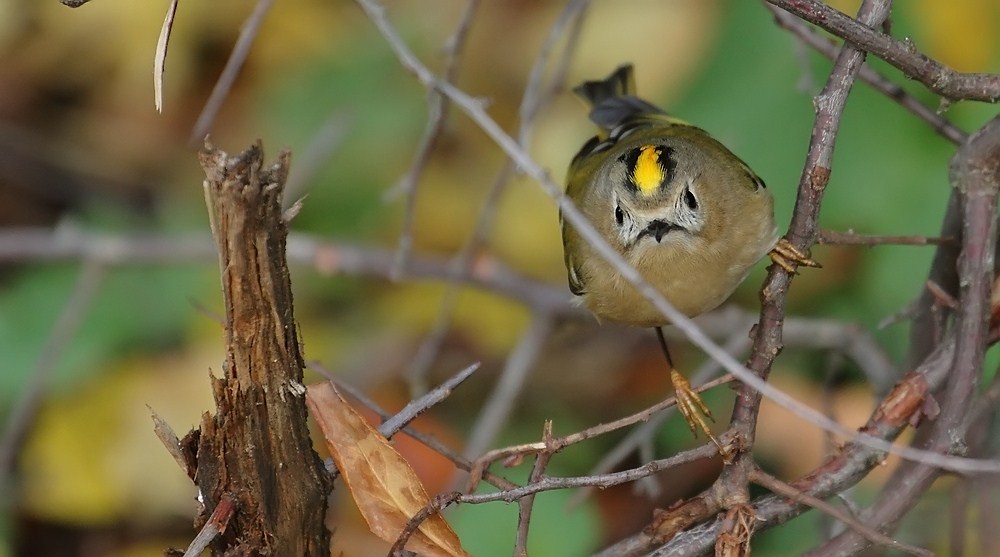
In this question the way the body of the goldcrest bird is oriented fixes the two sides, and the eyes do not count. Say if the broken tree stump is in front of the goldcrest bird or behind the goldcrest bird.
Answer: in front

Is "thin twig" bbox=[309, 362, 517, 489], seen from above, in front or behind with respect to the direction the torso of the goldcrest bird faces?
in front

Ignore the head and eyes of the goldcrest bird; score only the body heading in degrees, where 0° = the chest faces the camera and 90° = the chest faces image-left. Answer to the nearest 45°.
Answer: approximately 0°

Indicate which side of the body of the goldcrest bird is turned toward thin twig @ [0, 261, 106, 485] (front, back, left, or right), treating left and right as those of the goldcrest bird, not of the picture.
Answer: right

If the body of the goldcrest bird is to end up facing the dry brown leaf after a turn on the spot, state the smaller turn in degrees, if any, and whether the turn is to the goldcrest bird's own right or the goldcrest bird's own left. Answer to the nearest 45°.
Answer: approximately 45° to the goldcrest bird's own right
